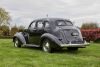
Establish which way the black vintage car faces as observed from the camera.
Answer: facing away from the viewer and to the left of the viewer
